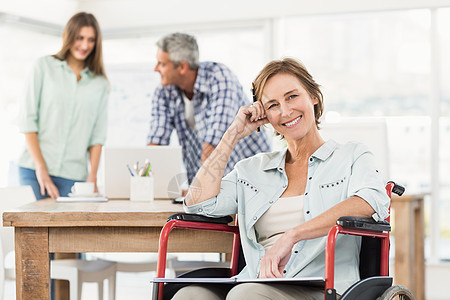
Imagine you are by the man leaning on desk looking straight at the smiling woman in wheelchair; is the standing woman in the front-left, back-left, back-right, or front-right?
back-right

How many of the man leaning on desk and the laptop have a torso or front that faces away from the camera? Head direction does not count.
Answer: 1

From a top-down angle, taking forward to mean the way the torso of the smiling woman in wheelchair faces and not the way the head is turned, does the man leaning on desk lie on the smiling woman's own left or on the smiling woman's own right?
on the smiling woman's own right

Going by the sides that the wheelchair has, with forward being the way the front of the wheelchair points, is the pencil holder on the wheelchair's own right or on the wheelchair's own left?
on the wheelchair's own right

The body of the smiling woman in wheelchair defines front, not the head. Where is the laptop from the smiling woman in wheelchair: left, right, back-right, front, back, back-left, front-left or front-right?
right

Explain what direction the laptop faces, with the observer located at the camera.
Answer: facing away from the viewer

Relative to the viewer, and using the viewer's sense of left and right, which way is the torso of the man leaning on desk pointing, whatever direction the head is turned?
facing the viewer and to the left of the viewer

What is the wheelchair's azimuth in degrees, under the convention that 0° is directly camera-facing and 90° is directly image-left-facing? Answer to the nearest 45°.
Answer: approximately 45°

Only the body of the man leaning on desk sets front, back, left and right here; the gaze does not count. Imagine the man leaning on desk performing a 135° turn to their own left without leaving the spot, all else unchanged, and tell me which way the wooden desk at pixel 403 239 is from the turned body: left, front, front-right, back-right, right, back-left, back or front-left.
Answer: front

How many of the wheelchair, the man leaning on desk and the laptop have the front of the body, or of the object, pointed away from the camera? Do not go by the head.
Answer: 1

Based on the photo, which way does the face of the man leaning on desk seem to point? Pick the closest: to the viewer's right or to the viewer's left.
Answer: to the viewer's left

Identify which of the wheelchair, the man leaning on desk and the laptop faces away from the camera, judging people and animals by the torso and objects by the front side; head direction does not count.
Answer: the laptop

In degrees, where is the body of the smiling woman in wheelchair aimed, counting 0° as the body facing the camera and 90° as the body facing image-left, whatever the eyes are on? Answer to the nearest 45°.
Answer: approximately 45°

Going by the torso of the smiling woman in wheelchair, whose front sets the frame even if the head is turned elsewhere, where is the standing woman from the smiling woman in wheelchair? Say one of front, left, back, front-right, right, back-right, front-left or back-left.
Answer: right
